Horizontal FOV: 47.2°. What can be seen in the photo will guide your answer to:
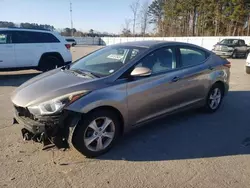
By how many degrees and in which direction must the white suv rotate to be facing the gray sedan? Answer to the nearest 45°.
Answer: approximately 90° to its left

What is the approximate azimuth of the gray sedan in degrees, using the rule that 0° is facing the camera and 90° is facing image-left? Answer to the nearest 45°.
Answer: approximately 45°

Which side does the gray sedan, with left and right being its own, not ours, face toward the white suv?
right
